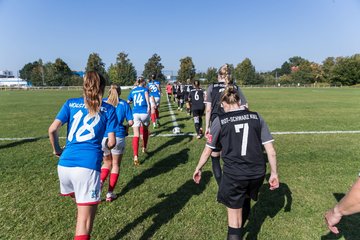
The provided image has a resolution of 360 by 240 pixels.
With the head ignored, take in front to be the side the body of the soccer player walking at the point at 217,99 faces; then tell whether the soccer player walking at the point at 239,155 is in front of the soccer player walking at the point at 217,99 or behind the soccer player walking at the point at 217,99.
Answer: behind

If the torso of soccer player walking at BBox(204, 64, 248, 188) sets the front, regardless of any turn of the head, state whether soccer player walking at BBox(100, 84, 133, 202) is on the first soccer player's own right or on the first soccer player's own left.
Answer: on the first soccer player's own left

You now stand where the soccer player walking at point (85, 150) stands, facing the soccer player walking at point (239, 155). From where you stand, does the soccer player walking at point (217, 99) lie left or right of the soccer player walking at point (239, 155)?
left

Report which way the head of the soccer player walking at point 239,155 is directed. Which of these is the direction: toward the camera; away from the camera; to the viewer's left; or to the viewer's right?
away from the camera

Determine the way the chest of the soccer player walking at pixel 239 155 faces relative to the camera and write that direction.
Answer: away from the camera

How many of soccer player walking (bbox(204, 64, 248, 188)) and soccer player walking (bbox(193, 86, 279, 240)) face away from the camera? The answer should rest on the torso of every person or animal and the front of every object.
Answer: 2

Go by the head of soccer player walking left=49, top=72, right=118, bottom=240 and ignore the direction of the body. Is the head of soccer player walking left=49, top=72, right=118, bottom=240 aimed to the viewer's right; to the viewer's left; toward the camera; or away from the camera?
away from the camera

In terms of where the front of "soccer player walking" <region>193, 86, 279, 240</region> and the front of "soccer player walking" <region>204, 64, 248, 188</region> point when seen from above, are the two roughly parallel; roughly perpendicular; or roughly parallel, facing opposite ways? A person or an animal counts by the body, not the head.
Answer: roughly parallel

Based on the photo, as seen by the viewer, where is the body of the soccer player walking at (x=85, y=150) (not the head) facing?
away from the camera

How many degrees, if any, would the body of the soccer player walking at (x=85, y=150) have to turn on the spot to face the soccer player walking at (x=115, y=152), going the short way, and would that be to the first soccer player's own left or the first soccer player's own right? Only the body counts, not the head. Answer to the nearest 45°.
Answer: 0° — they already face them

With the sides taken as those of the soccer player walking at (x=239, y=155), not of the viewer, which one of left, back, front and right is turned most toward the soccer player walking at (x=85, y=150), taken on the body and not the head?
left

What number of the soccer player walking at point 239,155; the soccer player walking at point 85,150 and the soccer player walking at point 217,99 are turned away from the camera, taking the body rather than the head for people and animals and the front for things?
3

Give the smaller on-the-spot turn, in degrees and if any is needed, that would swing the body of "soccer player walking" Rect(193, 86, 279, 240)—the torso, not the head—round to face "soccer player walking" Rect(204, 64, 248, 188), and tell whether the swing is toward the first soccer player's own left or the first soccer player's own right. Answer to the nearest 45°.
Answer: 0° — they already face them

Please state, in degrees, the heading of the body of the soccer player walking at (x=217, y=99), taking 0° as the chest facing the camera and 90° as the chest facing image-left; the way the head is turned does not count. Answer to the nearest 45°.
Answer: approximately 180°

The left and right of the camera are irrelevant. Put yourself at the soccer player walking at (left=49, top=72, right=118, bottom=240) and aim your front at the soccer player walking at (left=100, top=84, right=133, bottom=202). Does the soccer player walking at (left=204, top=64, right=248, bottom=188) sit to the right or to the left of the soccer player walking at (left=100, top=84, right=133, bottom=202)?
right

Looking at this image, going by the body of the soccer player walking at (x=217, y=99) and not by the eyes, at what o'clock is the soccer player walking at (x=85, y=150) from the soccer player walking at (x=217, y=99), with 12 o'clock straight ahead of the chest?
the soccer player walking at (x=85, y=150) is roughly at 7 o'clock from the soccer player walking at (x=217, y=99).

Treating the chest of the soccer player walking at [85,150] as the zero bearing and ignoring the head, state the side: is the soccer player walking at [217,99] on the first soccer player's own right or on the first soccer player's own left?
on the first soccer player's own right
